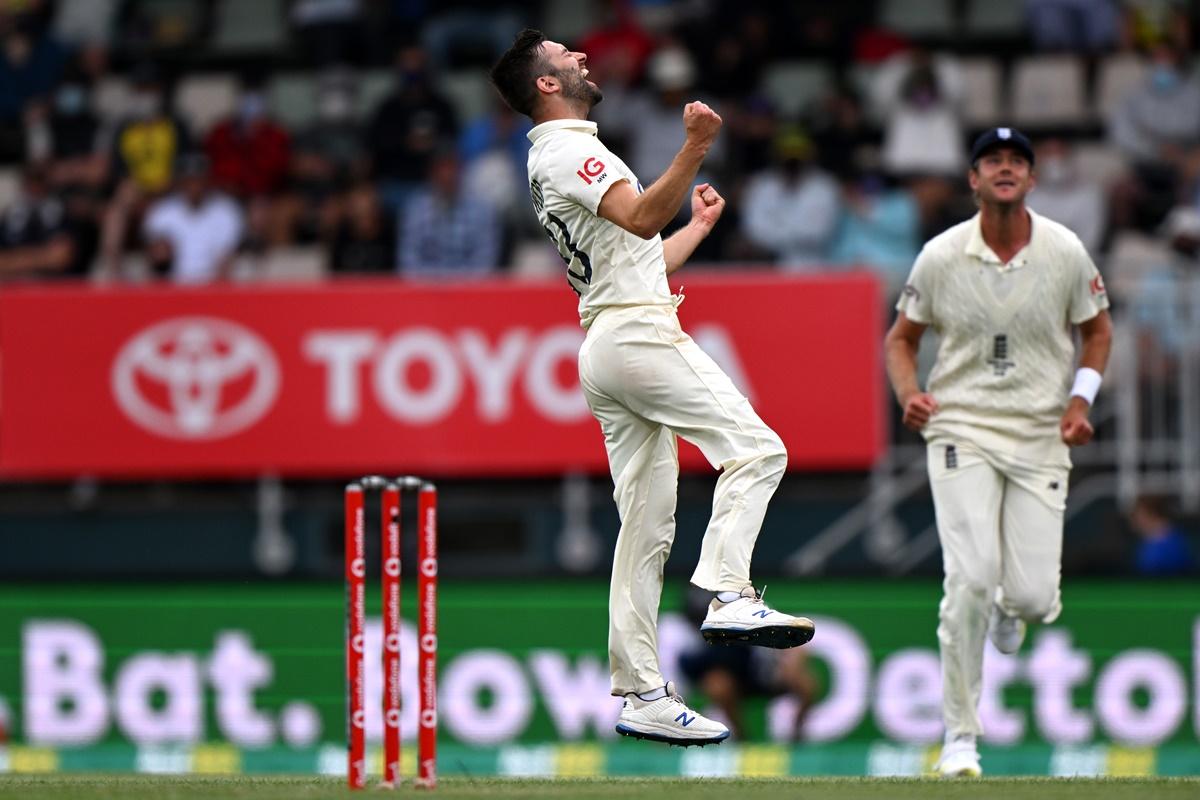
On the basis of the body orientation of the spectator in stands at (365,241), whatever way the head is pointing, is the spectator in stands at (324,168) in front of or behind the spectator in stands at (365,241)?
behind

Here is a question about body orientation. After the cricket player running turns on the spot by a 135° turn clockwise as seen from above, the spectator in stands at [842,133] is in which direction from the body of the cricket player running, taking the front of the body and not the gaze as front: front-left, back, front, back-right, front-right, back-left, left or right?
front-right

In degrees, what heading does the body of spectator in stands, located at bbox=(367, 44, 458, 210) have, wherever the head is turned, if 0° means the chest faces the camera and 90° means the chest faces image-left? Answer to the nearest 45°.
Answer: approximately 0°

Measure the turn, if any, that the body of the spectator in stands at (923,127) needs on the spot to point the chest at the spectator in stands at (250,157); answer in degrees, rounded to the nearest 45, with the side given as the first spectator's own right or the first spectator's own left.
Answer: approximately 90° to the first spectator's own right

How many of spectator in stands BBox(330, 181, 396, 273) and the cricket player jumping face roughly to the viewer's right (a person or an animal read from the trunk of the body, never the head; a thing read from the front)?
1

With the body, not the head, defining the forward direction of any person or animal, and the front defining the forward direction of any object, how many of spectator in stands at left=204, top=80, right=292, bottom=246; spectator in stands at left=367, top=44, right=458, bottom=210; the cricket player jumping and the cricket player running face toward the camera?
3

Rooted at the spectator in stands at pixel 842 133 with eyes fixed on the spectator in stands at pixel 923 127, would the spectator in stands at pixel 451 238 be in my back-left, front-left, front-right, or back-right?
back-right

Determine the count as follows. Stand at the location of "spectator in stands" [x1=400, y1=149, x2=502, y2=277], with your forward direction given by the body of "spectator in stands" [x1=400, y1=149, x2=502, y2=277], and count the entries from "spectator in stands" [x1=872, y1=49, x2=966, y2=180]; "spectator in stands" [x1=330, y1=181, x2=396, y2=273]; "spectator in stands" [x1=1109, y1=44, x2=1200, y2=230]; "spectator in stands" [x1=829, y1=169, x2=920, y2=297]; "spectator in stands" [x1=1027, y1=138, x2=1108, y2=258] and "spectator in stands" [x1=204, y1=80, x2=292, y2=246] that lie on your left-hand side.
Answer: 4

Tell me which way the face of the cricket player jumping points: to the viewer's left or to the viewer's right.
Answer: to the viewer's right

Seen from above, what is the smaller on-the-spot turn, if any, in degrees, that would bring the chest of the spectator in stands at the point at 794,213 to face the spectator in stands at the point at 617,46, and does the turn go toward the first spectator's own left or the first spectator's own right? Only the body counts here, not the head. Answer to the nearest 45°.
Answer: approximately 135° to the first spectator's own right

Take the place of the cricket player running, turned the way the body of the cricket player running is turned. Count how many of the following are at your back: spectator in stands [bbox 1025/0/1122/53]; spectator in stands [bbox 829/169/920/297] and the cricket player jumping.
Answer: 2

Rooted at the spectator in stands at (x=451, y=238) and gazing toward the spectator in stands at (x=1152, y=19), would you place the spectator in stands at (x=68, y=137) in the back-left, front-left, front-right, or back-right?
back-left
